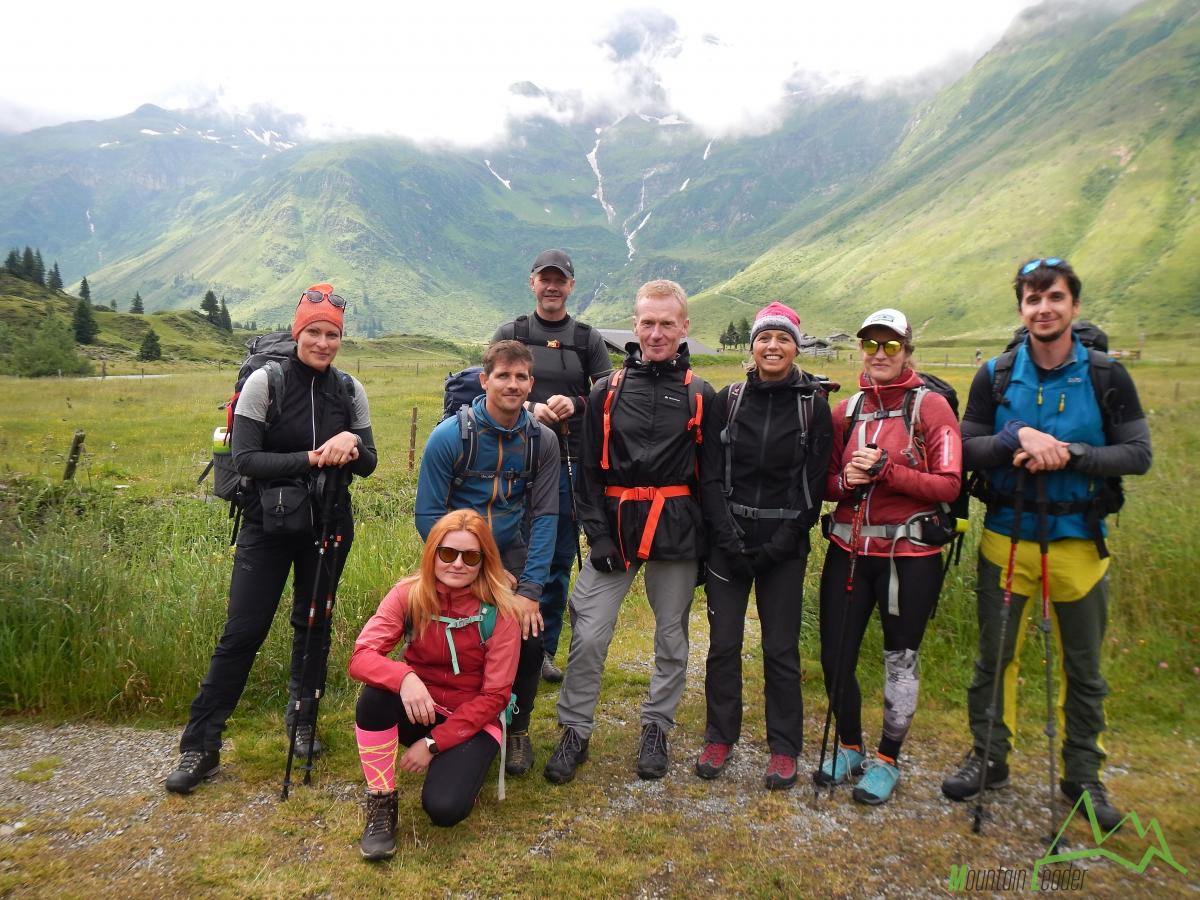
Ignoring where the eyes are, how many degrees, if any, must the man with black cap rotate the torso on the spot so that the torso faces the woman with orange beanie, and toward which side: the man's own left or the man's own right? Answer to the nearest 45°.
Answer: approximately 45° to the man's own right
